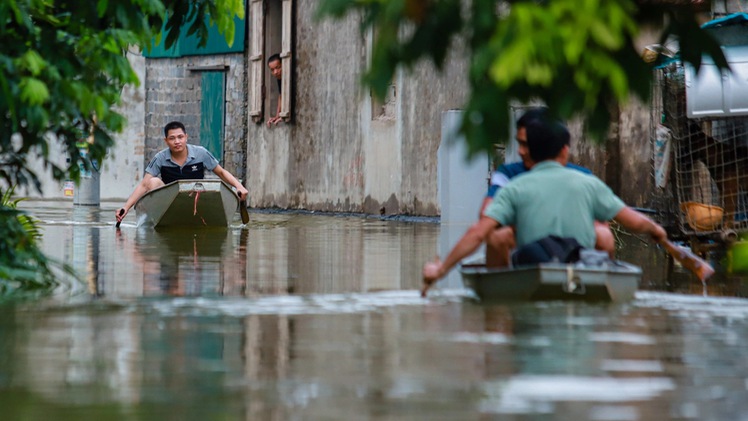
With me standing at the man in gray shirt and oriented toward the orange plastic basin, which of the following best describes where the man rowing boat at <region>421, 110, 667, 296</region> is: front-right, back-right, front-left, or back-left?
front-right

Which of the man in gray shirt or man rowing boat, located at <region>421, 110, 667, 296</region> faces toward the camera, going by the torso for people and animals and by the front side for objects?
the man in gray shirt

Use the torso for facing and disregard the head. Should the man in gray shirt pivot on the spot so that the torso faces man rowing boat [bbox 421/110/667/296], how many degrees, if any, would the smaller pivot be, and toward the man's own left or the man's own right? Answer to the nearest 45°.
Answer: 0° — they already face them

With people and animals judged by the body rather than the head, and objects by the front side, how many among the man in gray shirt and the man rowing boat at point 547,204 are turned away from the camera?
1

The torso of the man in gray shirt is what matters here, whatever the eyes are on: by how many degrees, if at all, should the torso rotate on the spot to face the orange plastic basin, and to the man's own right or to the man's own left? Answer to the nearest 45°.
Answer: approximately 45° to the man's own left

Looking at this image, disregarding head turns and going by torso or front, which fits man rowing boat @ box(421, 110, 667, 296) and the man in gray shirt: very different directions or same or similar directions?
very different directions

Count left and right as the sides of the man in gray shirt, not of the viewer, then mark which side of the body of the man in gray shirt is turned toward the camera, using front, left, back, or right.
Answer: front

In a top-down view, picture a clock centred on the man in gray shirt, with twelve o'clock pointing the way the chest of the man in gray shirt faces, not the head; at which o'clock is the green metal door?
The green metal door is roughly at 6 o'clock from the man in gray shirt.

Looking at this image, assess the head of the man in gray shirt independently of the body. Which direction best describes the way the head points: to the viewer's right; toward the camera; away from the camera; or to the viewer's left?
toward the camera

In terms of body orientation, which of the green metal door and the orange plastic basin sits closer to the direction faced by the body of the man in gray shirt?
the orange plastic basin

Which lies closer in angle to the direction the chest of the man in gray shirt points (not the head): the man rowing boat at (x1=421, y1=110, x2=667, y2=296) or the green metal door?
the man rowing boat

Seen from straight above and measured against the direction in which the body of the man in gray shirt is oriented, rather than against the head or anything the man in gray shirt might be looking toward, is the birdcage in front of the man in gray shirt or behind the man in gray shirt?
in front

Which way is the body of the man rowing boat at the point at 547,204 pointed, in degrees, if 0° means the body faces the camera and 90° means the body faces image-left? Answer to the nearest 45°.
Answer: approximately 180°
